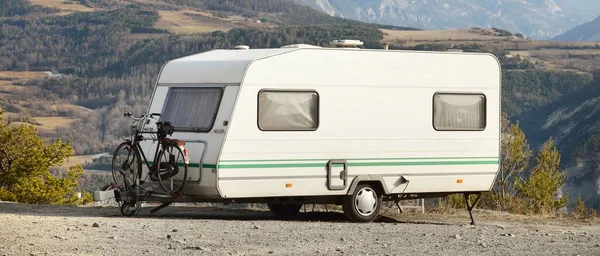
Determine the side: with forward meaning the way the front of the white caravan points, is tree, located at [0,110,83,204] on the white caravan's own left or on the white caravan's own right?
on the white caravan's own right

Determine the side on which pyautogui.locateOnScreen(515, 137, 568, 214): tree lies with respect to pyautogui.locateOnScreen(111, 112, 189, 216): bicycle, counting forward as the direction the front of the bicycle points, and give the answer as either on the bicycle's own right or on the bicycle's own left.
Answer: on the bicycle's own right

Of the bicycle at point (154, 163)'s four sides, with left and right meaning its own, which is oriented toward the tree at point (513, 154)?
right

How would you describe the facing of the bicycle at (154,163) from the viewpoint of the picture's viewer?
facing away from the viewer and to the left of the viewer

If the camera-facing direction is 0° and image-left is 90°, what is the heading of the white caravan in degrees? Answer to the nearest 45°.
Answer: approximately 45°
